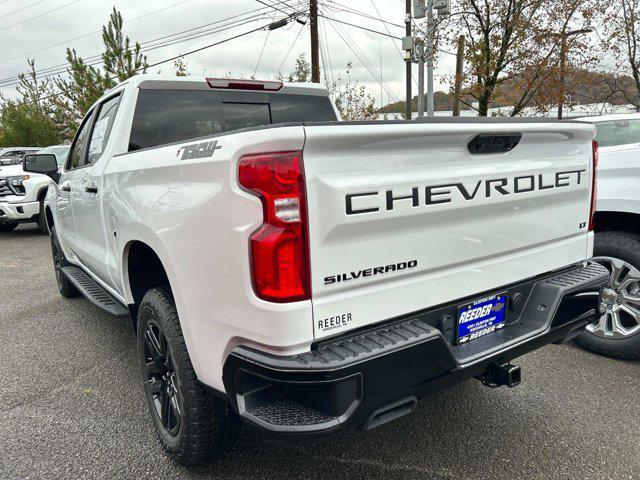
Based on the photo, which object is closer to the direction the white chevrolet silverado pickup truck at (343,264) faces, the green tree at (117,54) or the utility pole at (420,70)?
the green tree

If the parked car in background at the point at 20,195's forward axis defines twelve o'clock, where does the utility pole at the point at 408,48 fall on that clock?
The utility pole is roughly at 7 o'clock from the parked car in background.

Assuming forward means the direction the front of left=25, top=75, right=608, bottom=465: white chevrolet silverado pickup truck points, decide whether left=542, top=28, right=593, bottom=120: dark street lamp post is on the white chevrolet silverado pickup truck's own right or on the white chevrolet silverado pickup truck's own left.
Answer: on the white chevrolet silverado pickup truck's own right

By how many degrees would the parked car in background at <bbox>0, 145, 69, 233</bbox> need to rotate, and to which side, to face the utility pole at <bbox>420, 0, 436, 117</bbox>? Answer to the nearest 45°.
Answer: approximately 135° to its left

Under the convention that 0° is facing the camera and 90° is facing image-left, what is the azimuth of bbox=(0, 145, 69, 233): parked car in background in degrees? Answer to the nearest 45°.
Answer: approximately 45°

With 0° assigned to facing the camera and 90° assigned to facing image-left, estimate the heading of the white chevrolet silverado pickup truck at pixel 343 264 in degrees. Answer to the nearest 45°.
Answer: approximately 135°

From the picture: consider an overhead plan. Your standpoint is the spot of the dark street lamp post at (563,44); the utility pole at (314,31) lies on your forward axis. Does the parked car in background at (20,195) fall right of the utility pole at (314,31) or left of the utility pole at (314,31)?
left

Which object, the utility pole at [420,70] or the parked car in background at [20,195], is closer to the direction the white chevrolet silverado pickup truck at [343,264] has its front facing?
the parked car in background

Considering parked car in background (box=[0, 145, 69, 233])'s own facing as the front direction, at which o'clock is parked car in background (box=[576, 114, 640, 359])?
parked car in background (box=[576, 114, 640, 359]) is roughly at 10 o'clock from parked car in background (box=[0, 145, 69, 233]).

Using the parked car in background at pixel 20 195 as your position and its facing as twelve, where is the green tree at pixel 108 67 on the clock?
The green tree is roughly at 5 o'clock from the parked car in background.

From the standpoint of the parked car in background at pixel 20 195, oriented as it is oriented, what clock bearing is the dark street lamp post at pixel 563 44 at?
The dark street lamp post is roughly at 8 o'clock from the parked car in background.
